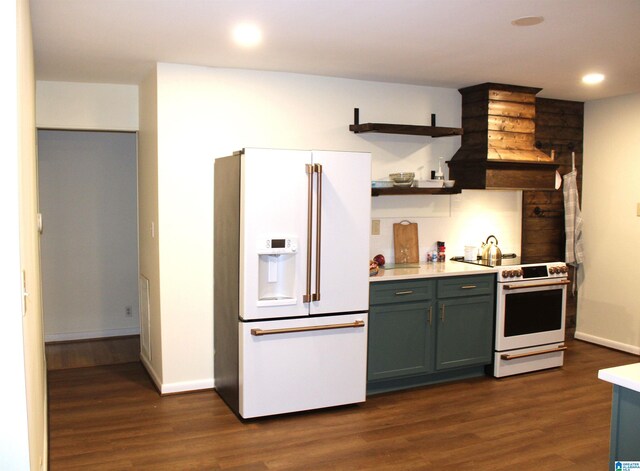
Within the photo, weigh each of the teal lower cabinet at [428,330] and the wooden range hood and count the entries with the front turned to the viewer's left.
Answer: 0

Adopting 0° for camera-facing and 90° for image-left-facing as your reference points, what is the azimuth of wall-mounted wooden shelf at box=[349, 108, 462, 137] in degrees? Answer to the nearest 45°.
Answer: approximately 315°

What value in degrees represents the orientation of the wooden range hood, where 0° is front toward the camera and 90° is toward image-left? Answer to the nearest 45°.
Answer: approximately 315°

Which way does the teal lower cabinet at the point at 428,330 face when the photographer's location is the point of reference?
facing the viewer and to the right of the viewer

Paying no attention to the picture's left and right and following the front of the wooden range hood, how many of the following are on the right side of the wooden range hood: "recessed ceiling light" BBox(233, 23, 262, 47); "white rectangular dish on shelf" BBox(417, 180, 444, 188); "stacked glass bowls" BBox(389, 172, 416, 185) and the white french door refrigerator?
4

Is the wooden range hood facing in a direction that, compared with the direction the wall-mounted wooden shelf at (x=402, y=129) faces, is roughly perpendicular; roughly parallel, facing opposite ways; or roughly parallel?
roughly parallel

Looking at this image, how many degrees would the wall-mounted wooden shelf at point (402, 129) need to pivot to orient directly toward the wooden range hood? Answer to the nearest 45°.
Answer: approximately 90° to its left

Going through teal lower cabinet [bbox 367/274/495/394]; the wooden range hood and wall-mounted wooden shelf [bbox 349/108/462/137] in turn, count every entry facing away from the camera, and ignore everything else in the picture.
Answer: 0

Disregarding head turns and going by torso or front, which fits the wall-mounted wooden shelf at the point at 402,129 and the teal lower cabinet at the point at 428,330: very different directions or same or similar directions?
same or similar directions

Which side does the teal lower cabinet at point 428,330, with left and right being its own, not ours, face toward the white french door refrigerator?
right

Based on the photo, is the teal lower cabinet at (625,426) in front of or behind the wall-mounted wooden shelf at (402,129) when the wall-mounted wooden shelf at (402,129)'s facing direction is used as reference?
in front

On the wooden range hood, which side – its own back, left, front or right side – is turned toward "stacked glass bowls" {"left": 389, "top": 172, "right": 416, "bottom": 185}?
right

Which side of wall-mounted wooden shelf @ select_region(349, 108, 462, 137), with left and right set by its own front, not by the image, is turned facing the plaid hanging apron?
left

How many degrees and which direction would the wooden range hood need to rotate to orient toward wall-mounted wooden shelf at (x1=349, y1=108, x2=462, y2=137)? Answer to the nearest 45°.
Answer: approximately 90° to its right
